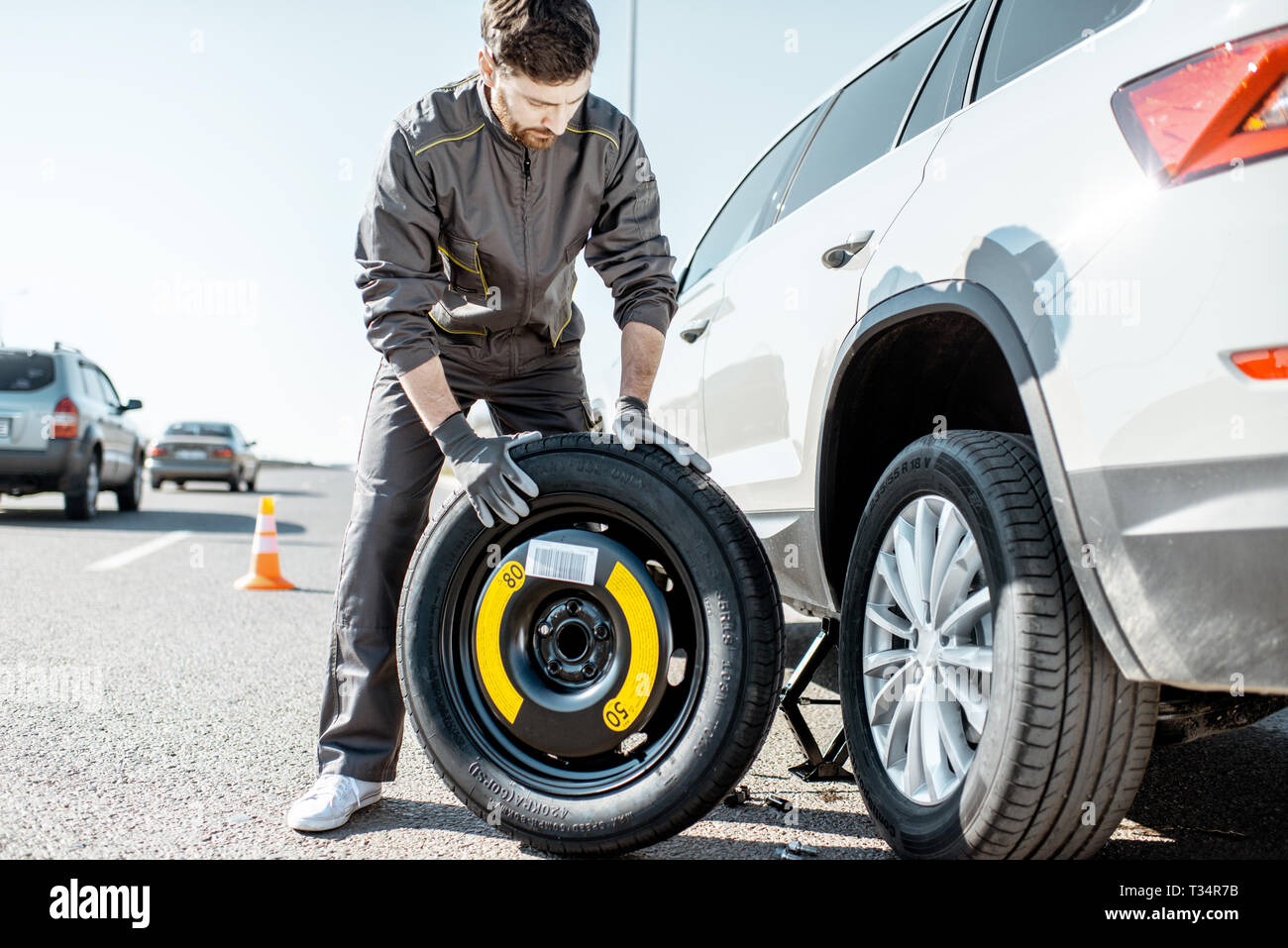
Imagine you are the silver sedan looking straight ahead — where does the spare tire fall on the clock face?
The spare tire is roughly at 6 o'clock from the silver sedan.

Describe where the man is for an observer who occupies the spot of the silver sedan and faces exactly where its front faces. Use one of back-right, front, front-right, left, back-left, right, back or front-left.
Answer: back

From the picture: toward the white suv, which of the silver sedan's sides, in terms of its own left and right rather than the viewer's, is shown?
back

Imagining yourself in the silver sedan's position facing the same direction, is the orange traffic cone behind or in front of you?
behind

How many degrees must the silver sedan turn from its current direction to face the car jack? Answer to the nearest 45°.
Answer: approximately 180°

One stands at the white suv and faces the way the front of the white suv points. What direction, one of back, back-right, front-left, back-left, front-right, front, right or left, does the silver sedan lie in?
front

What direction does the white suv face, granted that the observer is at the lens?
facing away from the viewer and to the left of the viewer

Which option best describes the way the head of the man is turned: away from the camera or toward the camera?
toward the camera

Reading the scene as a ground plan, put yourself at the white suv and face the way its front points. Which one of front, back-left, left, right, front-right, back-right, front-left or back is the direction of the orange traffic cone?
front

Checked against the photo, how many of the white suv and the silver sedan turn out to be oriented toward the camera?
0

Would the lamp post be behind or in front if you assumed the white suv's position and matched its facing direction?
in front

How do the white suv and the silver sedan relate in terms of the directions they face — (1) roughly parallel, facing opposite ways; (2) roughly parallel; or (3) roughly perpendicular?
roughly parallel

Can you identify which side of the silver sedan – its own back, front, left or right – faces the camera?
back
